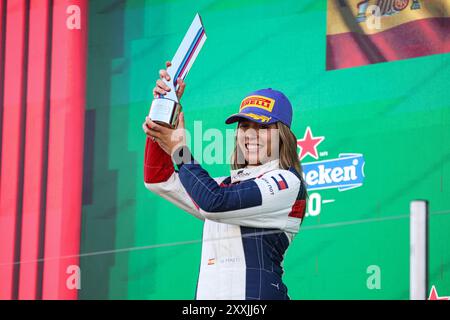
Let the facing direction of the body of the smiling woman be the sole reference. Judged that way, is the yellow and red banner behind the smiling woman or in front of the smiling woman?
behind

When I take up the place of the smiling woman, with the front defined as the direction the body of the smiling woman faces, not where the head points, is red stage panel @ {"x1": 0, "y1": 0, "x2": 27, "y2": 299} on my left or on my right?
on my right

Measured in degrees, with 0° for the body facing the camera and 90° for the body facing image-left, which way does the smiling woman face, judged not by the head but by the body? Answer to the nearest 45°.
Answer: approximately 45°

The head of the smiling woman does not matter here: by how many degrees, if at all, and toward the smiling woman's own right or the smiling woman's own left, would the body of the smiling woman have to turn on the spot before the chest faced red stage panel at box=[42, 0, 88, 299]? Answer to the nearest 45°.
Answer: approximately 90° to the smiling woman's own right
